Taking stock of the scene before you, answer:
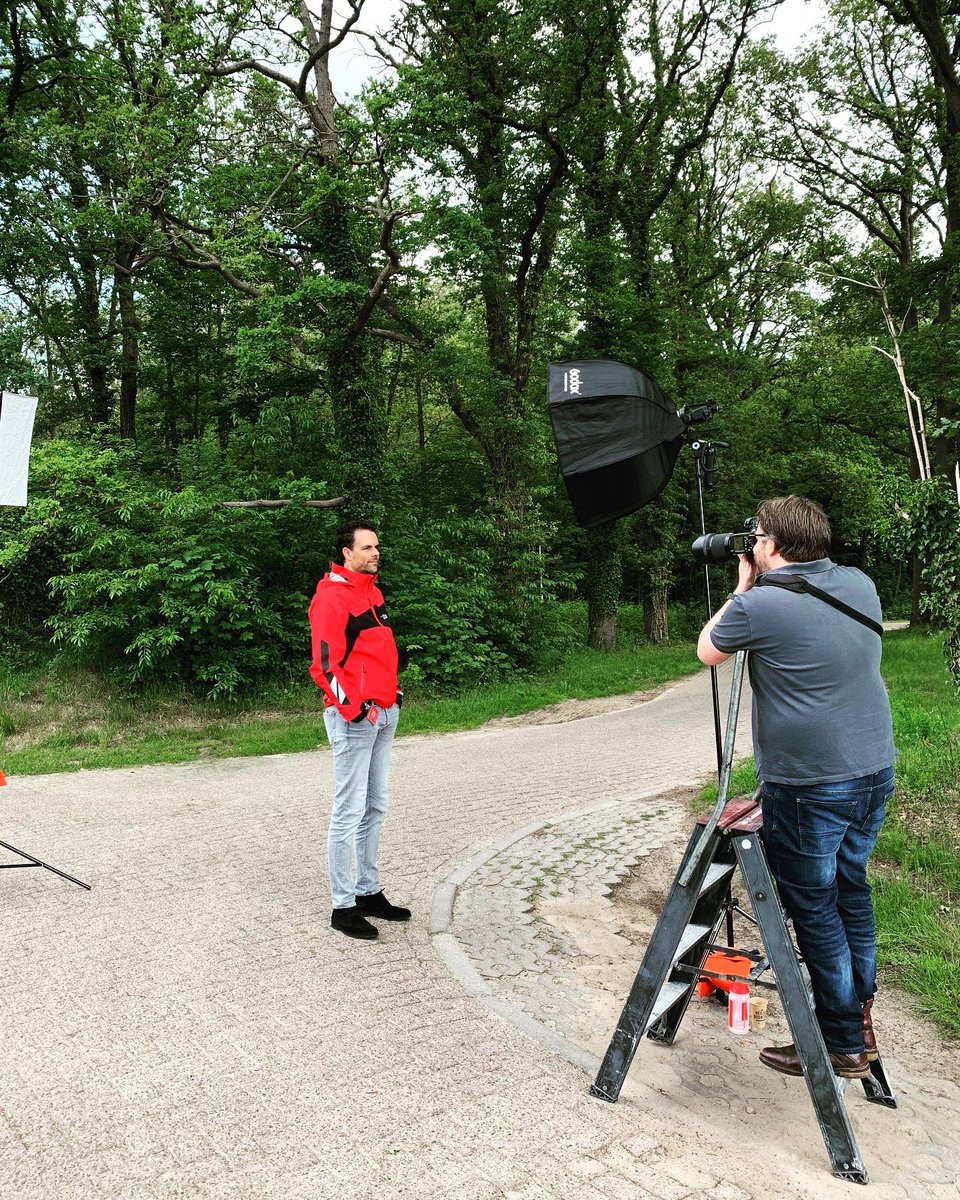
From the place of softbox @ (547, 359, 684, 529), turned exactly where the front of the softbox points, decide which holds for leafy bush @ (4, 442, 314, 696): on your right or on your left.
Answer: on your right

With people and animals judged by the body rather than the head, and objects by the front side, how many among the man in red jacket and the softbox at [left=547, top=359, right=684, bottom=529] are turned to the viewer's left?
1

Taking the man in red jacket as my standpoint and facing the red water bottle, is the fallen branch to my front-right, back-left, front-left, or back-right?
back-left

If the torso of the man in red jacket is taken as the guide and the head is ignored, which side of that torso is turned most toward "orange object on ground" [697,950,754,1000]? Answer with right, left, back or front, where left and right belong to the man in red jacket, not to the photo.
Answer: front

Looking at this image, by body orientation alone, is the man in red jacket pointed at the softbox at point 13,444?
no

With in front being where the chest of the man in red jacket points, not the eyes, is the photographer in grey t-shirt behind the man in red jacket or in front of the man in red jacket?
in front

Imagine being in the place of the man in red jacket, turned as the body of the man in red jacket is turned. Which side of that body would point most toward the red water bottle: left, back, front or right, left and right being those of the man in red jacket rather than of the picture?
front

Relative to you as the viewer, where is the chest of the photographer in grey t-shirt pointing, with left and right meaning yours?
facing away from the viewer and to the left of the viewer

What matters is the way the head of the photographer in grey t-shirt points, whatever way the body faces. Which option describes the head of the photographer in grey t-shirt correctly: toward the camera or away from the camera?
away from the camera

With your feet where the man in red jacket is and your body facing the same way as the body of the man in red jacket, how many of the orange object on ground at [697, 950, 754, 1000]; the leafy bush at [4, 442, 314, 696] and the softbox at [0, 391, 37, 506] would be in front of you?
1

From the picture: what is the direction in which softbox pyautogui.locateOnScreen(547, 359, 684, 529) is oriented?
to the viewer's left
